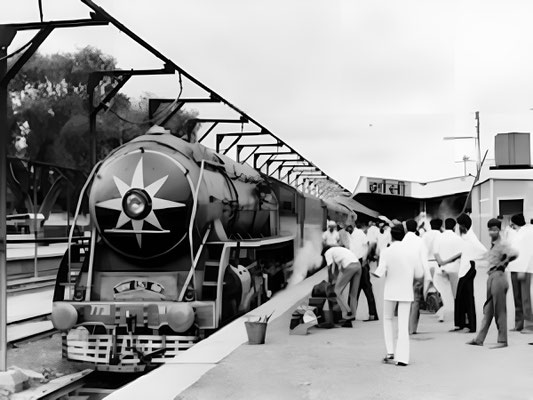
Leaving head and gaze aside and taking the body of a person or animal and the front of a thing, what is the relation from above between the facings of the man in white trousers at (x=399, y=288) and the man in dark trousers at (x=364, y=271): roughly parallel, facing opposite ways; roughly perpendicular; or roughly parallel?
roughly perpendicular

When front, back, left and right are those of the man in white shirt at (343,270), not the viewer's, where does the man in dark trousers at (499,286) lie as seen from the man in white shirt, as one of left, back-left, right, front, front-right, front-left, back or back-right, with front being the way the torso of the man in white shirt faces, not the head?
back-left

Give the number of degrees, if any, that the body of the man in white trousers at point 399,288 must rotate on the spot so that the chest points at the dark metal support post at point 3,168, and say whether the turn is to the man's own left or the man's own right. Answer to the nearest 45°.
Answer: approximately 90° to the man's own left

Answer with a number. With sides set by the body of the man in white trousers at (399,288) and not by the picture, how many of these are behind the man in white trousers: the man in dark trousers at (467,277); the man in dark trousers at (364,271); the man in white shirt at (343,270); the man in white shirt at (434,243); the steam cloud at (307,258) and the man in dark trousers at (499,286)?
0

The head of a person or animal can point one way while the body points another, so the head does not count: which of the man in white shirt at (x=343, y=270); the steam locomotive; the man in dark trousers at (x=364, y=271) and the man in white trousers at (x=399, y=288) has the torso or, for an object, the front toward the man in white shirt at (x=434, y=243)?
the man in white trousers

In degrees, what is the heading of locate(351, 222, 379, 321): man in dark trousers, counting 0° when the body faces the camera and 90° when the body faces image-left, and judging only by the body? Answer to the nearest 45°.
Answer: approximately 90°

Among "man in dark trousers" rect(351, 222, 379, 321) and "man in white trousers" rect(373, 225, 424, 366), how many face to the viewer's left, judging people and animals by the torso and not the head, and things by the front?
1

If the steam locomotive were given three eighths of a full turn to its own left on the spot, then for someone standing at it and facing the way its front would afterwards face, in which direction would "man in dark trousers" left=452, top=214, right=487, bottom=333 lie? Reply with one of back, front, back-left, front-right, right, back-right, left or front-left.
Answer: front

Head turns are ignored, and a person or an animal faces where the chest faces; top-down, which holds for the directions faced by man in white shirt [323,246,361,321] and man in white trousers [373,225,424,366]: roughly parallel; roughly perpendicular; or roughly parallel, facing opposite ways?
roughly perpendicular

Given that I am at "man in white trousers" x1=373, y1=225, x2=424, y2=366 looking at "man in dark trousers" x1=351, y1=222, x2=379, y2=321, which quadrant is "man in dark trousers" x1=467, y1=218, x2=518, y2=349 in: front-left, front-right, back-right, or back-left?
front-right

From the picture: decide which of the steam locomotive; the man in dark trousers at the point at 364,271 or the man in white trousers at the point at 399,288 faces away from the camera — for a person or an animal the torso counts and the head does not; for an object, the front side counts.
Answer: the man in white trousers

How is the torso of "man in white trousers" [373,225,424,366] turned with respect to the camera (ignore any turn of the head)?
away from the camera

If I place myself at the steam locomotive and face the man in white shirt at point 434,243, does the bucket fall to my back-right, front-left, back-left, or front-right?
front-right

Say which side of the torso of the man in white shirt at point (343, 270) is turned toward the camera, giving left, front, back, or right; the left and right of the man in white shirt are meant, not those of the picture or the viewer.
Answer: left

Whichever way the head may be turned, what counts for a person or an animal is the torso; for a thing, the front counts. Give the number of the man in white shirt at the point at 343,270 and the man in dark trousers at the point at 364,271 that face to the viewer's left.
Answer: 2

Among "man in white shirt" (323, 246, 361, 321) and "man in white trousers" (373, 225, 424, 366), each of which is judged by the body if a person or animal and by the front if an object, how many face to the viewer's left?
1
